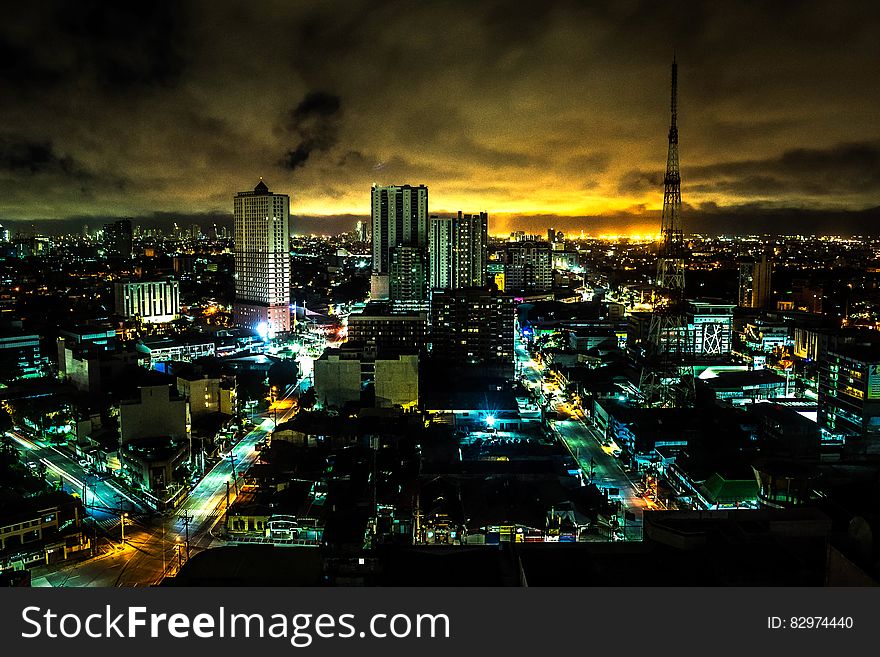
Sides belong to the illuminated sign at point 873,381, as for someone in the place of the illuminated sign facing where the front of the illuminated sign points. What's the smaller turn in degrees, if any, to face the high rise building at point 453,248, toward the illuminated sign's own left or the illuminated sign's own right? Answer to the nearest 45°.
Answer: approximately 135° to the illuminated sign's own right

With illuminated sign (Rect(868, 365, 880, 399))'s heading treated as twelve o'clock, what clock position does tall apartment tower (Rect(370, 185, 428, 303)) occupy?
The tall apartment tower is roughly at 4 o'clock from the illuminated sign.

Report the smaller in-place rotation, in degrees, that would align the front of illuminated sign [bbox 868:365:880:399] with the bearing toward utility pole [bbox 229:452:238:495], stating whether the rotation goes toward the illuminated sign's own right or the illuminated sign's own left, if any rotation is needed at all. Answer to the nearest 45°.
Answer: approximately 45° to the illuminated sign's own right

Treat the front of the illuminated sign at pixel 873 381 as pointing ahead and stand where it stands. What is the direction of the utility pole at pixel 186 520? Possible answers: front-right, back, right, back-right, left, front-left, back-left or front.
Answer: front-right

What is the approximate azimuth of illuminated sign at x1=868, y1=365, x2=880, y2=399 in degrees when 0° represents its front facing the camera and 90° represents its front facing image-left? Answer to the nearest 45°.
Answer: approximately 0°

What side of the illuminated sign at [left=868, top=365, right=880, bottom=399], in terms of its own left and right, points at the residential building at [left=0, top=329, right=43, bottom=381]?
right

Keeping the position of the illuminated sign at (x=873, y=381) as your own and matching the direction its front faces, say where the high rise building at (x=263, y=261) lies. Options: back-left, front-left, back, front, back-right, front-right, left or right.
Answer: right

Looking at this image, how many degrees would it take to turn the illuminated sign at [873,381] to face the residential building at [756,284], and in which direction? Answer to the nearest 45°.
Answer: approximately 180°

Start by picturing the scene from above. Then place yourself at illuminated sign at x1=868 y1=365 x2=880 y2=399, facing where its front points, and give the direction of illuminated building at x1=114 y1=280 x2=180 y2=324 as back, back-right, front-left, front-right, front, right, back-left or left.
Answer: right

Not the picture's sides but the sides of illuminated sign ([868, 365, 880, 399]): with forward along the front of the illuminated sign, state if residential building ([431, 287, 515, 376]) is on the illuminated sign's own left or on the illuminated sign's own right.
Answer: on the illuminated sign's own right

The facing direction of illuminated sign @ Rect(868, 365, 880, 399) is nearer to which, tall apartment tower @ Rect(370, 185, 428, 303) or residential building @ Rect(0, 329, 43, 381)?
the residential building

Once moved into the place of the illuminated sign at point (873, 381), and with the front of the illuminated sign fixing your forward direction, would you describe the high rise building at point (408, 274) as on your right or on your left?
on your right
